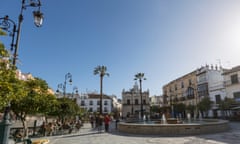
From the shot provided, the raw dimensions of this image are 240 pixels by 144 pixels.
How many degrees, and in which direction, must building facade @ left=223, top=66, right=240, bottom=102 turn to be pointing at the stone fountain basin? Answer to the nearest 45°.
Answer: approximately 45° to its left

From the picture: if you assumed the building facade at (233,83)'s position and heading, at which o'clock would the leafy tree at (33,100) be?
The leafy tree is roughly at 11 o'clock from the building facade.

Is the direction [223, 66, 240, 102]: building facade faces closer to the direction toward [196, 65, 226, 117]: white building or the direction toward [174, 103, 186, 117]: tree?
the tree

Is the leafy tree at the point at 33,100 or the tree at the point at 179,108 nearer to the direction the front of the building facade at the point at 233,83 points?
the leafy tree

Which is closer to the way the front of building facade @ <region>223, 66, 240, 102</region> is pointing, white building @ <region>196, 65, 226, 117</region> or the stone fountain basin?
the stone fountain basin

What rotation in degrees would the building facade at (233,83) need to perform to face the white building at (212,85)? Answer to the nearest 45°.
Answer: approximately 90° to its right

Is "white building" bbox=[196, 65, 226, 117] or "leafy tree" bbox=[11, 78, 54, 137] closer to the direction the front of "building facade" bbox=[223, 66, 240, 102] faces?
the leafy tree

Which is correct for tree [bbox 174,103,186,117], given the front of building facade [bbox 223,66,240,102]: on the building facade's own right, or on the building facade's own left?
on the building facade's own right

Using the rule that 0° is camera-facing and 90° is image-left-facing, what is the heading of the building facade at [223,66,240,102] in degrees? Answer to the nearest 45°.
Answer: approximately 45°
